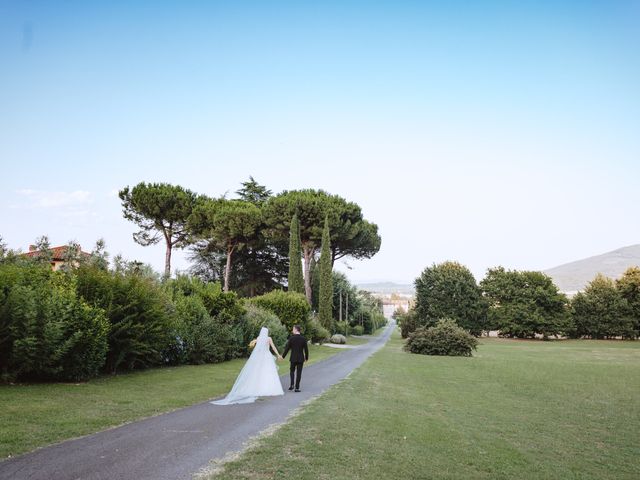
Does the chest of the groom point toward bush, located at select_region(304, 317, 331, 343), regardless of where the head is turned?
yes

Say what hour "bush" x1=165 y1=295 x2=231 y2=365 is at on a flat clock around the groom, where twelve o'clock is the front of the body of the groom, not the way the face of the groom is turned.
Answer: The bush is roughly at 11 o'clock from the groom.

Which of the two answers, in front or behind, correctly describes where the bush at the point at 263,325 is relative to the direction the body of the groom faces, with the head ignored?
in front

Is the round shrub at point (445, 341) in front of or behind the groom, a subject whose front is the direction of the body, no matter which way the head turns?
in front

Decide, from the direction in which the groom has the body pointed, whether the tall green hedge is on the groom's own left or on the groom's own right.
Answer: on the groom's own left

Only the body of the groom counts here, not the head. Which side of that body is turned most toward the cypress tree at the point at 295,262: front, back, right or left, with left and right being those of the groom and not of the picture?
front

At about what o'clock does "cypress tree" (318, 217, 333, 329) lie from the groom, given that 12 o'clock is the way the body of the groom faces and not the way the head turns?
The cypress tree is roughly at 12 o'clock from the groom.

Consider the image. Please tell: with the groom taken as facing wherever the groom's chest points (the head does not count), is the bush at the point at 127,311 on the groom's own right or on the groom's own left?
on the groom's own left

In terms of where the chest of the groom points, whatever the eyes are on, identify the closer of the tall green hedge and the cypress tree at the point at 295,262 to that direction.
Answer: the cypress tree

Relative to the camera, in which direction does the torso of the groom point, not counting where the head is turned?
away from the camera

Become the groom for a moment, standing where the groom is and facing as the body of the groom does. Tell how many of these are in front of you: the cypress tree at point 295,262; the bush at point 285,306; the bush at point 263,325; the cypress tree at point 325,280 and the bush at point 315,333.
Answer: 5
